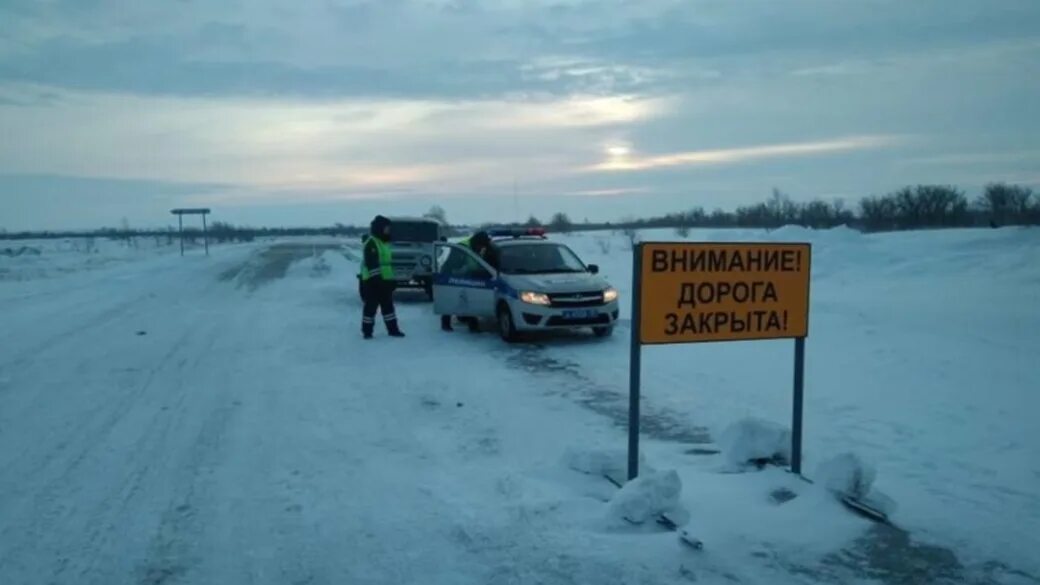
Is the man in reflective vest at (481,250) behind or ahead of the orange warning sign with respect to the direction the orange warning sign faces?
behind

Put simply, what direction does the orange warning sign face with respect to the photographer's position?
facing the viewer

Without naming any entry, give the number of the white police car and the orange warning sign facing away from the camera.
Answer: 0

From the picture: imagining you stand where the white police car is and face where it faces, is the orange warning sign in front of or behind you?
in front

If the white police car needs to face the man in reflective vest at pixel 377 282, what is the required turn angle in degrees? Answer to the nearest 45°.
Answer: approximately 135° to its right

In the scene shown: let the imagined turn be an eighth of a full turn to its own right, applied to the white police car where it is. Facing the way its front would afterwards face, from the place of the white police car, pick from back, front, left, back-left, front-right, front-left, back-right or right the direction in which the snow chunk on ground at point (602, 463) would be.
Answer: front

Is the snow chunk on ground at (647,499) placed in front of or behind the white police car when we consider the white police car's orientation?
in front
